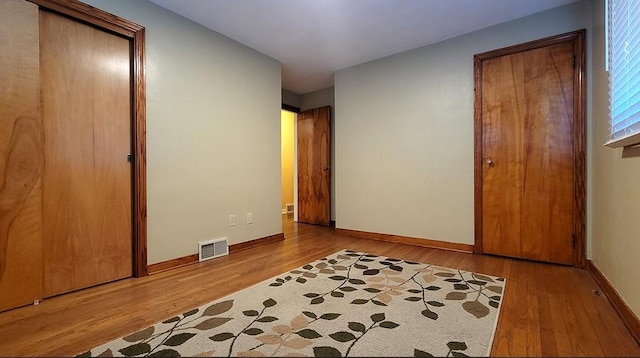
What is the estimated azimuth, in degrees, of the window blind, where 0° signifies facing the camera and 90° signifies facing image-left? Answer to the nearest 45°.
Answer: approximately 45°

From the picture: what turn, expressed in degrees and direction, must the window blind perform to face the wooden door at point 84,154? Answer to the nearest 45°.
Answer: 0° — it already faces it

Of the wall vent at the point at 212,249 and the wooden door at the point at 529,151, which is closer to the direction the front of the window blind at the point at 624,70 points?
the wall vent

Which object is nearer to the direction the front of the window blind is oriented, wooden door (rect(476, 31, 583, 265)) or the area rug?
the area rug

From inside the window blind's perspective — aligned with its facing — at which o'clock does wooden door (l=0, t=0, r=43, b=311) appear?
The wooden door is roughly at 12 o'clock from the window blind.

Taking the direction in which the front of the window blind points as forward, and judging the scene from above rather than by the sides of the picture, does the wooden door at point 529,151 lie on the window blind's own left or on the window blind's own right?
on the window blind's own right

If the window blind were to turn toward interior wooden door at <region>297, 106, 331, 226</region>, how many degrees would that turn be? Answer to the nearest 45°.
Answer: approximately 45° to its right

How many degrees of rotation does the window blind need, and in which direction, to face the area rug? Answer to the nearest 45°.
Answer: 0° — it already faces it

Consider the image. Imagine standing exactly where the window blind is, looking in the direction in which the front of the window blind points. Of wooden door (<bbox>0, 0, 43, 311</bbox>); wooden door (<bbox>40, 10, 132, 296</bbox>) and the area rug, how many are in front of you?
3

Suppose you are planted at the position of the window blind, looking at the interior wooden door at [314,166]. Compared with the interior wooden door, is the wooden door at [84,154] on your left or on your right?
left
